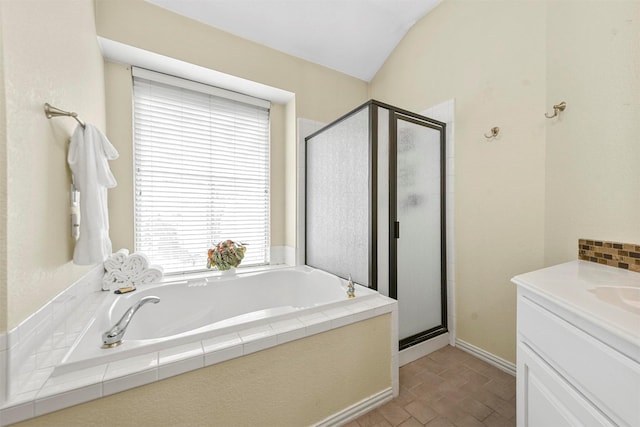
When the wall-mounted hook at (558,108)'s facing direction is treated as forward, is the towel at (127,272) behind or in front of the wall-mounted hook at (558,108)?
in front

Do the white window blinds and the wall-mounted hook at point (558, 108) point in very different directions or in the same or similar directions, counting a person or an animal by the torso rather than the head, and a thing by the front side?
very different directions

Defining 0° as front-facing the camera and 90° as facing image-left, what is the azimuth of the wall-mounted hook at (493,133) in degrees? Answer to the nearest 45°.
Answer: approximately 45°

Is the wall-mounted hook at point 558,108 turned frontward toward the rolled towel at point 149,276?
yes

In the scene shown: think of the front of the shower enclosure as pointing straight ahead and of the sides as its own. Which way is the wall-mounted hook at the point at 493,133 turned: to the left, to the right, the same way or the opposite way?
to the right

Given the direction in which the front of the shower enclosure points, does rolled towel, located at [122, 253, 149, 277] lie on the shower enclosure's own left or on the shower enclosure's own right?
on the shower enclosure's own right

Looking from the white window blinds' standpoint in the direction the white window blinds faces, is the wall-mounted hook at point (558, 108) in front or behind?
in front

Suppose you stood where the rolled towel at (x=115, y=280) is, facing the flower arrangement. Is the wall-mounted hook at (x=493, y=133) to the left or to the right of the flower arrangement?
right

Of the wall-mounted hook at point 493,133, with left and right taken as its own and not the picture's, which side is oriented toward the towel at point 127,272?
front
